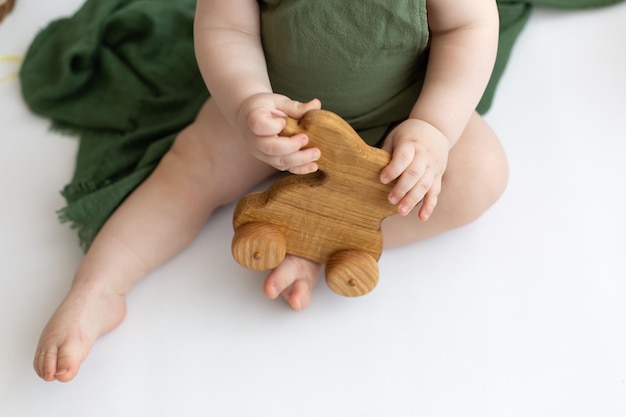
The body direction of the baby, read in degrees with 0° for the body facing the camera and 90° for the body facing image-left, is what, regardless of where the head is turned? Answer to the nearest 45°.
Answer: approximately 0°
